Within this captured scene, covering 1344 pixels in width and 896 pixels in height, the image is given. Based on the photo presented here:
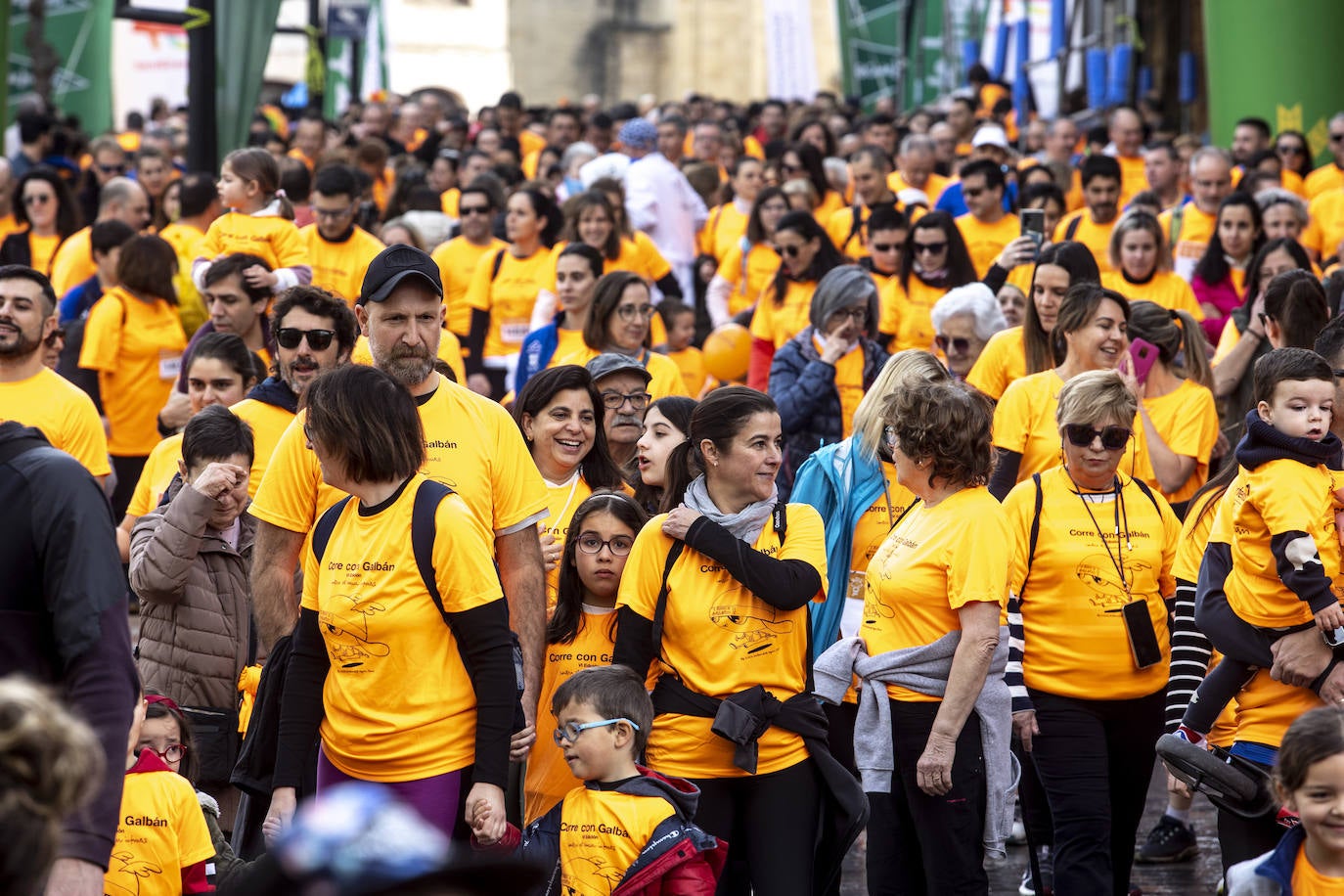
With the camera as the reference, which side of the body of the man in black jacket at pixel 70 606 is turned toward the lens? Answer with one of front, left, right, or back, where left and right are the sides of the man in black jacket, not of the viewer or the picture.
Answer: back

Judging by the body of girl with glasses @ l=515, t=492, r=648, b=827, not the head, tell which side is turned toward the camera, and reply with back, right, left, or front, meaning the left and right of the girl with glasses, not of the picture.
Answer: front

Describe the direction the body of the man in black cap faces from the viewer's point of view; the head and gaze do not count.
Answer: toward the camera

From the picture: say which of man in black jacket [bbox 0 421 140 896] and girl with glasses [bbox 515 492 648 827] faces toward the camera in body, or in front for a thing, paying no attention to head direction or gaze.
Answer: the girl with glasses

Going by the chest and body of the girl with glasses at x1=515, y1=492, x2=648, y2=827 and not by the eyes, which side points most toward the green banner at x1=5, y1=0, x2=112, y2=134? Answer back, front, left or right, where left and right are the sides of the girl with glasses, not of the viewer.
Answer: back

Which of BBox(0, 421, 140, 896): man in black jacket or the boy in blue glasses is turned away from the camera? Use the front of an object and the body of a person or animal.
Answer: the man in black jacket

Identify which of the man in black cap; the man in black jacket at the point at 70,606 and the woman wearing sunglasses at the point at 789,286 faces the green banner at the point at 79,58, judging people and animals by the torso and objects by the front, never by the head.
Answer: the man in black jacket

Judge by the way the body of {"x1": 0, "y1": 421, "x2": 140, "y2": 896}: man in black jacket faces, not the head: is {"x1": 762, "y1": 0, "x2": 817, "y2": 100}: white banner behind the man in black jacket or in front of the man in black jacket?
in front

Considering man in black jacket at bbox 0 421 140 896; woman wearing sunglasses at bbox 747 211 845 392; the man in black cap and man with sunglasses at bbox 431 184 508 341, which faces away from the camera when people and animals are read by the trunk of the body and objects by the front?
the man in black jacket

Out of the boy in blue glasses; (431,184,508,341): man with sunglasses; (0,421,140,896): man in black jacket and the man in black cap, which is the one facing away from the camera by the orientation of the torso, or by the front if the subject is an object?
the man in black jacket

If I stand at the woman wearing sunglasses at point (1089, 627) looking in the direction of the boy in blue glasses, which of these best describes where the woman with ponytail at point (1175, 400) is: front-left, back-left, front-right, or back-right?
back-right

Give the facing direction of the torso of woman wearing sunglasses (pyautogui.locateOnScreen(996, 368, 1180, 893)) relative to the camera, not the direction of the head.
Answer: toward the camera
